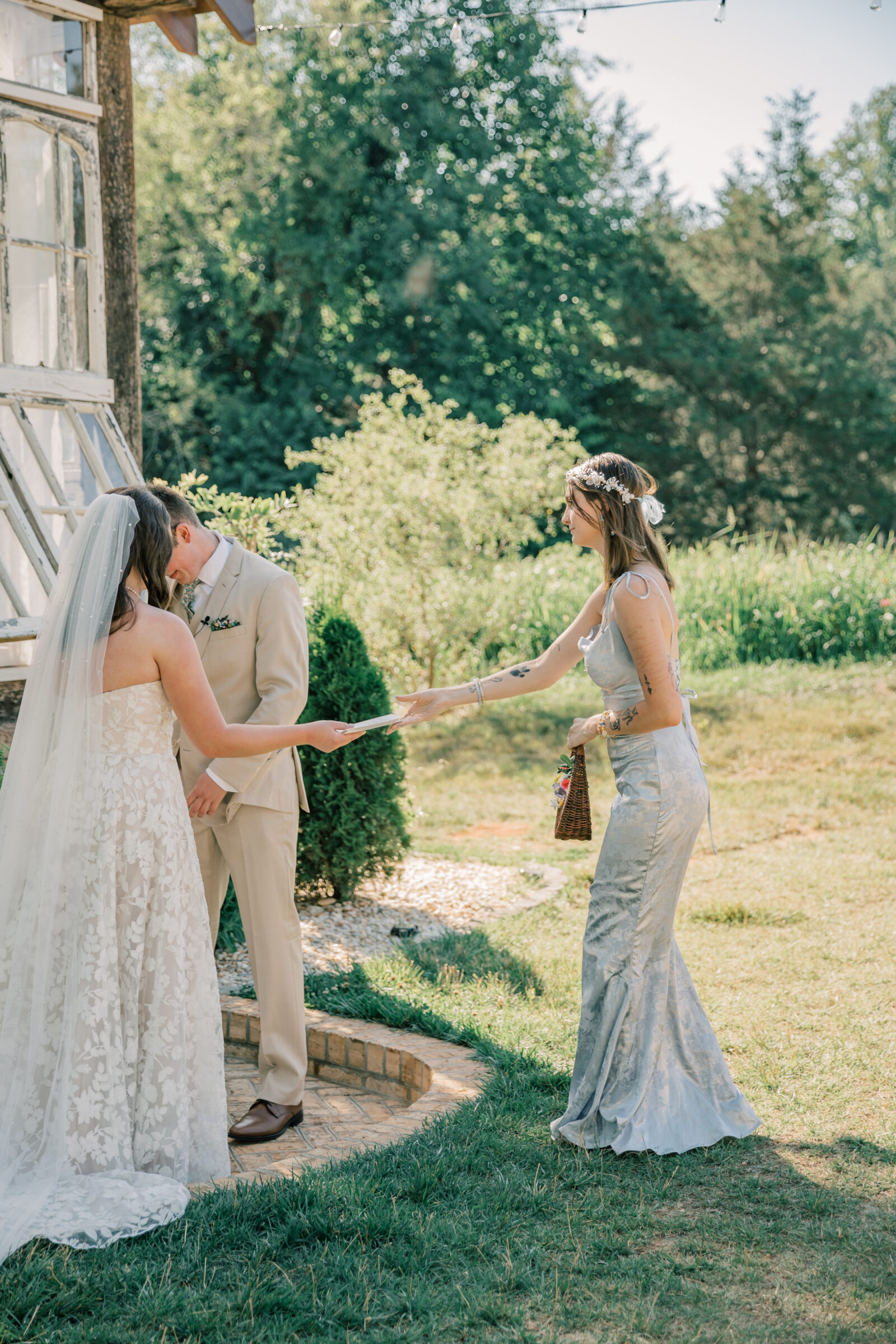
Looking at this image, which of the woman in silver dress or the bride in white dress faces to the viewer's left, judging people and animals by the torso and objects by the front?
the woman in silver dress

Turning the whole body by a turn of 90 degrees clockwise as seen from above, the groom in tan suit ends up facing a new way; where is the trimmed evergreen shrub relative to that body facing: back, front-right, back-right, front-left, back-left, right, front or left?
front-right

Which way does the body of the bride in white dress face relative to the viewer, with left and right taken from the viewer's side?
facing away from the viewer and to the right of the viewer

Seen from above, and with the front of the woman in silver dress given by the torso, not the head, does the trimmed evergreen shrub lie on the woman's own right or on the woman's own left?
on the woman's own right

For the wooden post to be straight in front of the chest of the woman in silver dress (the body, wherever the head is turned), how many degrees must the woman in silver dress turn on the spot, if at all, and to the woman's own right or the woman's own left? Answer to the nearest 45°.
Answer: approximately 45° to the woman's own right

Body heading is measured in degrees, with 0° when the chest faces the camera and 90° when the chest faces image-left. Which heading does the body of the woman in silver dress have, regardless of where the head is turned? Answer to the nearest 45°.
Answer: approximately 90°

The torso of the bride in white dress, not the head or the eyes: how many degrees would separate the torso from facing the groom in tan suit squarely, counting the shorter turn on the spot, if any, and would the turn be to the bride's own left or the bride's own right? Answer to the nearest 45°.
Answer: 0° — they already face them

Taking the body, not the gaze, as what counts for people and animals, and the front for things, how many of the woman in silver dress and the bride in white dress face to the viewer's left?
1

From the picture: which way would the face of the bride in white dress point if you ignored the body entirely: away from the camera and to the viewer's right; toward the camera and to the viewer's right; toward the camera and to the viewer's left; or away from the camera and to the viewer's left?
away from the camera and to the viewer's right

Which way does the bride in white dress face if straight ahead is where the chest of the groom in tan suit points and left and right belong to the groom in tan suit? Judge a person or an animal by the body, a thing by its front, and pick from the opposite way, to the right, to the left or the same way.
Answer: the opposite way
